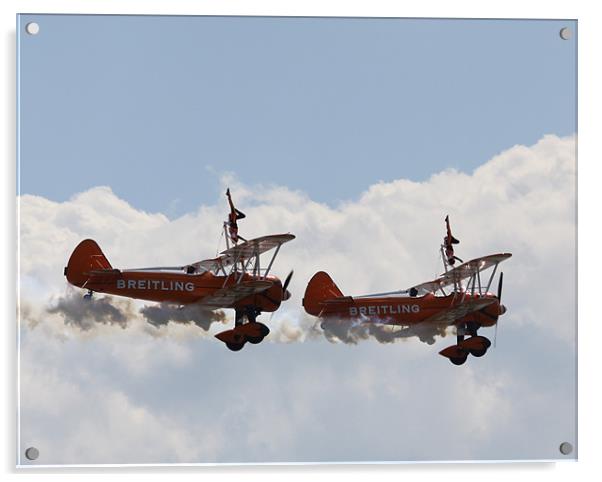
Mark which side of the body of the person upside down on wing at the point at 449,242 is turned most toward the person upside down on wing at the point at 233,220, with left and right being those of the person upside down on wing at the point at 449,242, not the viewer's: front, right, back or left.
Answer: back

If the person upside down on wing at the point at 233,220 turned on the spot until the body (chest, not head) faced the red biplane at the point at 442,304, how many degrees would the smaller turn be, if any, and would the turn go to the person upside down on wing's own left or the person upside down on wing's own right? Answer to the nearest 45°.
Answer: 0° — they already face it

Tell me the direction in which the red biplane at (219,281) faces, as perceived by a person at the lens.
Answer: facing to the right of the viewer

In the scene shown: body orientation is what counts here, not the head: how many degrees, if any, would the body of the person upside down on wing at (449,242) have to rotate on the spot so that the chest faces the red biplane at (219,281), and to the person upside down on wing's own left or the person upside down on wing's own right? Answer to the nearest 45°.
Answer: approximately 180°

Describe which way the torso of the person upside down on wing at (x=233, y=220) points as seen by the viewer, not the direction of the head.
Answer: to the viewer's right

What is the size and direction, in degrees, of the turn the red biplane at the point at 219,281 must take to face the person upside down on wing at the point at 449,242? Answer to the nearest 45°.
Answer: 0° — it already faces them

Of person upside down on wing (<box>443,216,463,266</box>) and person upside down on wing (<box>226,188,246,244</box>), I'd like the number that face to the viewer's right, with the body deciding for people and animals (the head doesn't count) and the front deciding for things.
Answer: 2

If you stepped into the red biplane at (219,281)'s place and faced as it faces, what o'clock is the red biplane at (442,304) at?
the red biplane at (442,304) is roughly at 12 o'clock from the red biplane at (219,281).

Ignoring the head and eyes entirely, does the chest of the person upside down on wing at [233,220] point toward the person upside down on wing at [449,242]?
yes
